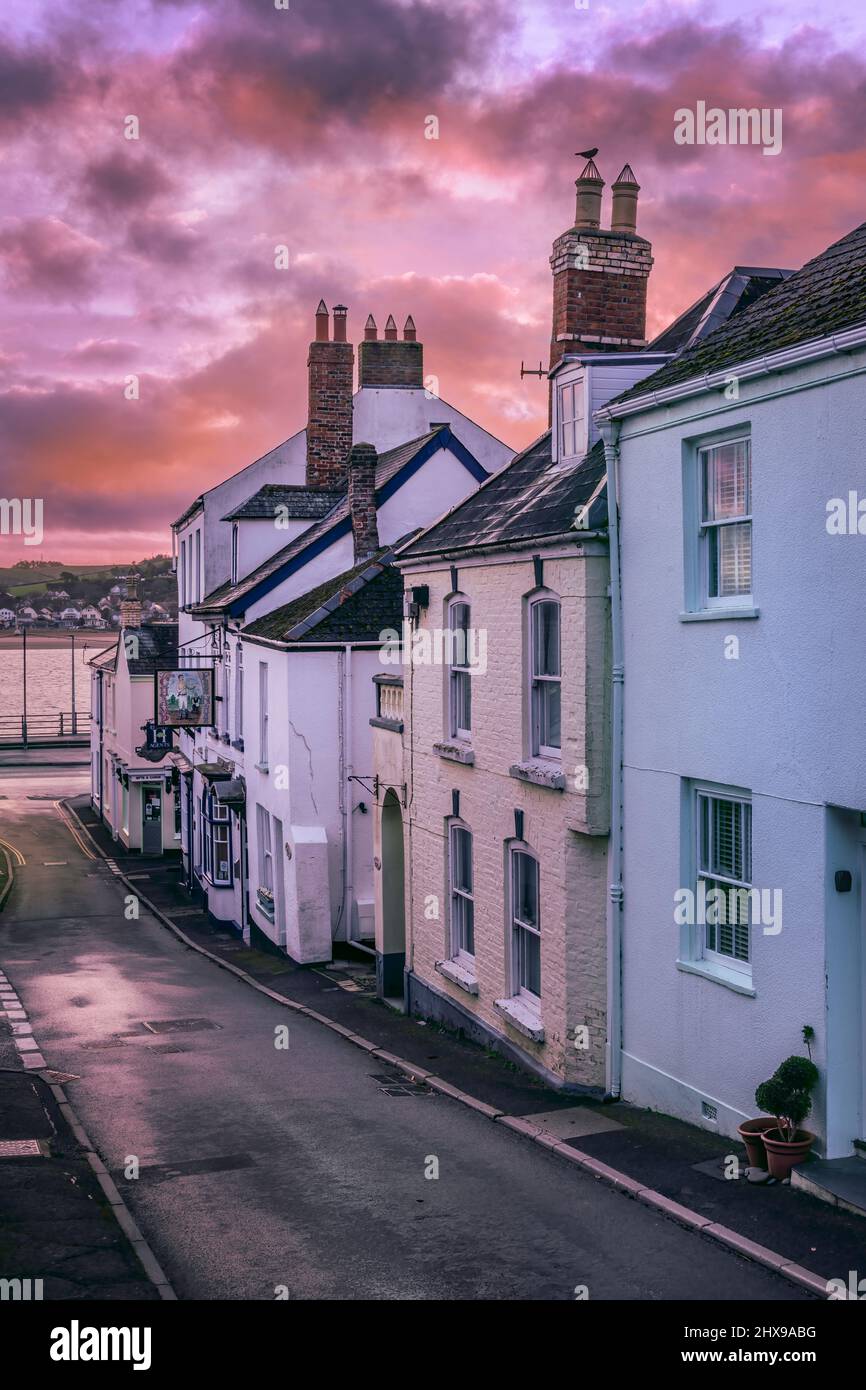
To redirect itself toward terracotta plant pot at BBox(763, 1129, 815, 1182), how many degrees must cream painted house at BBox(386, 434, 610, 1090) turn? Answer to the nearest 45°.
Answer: approximately 45° to its left

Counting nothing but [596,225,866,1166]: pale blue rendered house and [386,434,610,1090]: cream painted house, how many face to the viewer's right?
0

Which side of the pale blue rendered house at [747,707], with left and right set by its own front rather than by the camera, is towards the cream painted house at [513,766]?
right

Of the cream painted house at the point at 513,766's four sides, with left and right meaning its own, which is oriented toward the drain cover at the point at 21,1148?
front

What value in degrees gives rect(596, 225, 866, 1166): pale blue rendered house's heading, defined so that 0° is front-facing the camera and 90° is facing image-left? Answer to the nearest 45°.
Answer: approximately 45°

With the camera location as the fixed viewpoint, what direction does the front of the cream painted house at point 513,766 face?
facing the viewer and to the left of the viewer
